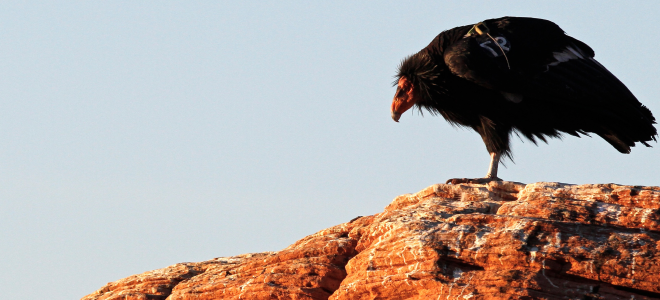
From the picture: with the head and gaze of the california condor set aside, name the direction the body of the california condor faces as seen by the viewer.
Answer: to the viewer's left
